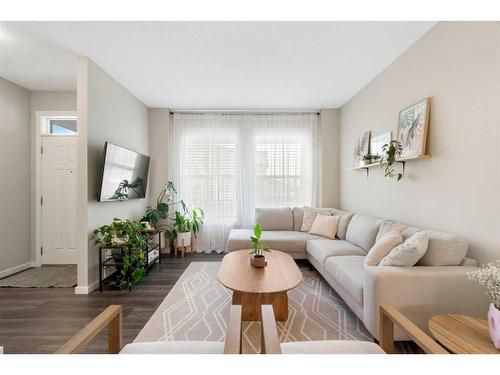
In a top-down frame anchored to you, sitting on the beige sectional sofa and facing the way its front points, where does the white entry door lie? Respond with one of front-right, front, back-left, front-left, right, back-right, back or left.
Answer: front-right

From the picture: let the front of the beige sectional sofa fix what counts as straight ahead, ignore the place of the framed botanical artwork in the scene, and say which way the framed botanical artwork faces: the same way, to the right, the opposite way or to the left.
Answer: the same way

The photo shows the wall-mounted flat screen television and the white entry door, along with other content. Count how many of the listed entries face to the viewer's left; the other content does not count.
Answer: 0

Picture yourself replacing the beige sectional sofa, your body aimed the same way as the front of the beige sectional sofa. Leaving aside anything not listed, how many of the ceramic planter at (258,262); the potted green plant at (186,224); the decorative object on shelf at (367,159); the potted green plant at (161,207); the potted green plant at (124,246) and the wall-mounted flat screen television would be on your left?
0

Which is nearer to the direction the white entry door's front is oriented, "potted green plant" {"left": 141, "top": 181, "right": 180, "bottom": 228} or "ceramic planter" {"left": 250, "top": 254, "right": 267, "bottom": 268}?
the ceramic planter

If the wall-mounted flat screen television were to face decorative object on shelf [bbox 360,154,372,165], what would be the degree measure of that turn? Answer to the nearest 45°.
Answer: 0° — it already faces it

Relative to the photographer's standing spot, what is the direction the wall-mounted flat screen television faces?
facing the viewer and to the right of the viewer

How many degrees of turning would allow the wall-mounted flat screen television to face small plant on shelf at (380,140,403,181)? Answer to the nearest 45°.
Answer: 0° — it already faces it

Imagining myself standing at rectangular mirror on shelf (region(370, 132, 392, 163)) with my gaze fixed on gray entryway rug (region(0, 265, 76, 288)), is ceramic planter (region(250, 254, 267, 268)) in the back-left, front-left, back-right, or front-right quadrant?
front-left

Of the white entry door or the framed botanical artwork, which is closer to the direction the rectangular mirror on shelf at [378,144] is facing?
the white entry door

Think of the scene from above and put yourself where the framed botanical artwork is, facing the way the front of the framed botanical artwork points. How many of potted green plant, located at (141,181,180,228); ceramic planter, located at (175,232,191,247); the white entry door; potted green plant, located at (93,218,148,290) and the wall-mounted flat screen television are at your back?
0

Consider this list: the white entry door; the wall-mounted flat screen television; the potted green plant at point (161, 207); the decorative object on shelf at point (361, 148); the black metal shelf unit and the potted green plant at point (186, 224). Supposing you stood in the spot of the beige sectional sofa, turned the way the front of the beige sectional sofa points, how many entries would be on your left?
0

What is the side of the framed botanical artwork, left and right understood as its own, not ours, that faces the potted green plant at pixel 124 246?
front

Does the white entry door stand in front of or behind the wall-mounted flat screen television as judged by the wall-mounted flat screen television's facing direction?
behind

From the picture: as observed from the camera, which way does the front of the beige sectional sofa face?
facing the viewer and to the left of the viewer

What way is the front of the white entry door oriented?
toward the camera

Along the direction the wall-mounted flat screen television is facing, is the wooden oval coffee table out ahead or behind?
ahead

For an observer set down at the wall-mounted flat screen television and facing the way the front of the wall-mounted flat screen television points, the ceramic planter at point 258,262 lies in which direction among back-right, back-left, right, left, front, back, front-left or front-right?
front
